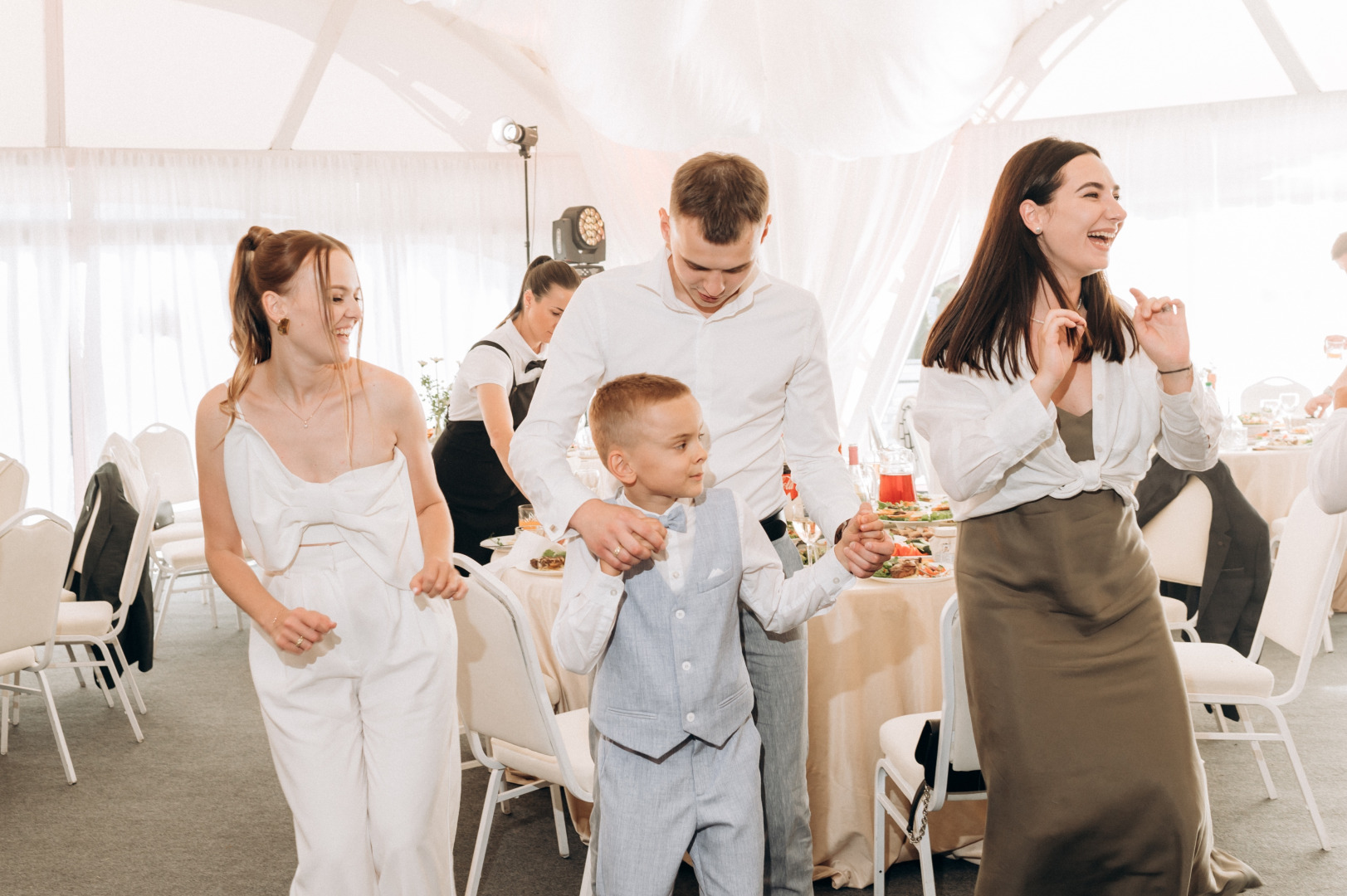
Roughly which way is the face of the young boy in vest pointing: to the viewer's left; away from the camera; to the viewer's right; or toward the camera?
to the viewer's right

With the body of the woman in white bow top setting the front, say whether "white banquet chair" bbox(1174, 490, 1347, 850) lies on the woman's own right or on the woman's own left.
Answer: on the woman's own left

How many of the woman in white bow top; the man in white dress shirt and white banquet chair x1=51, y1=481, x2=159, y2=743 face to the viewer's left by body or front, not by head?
1

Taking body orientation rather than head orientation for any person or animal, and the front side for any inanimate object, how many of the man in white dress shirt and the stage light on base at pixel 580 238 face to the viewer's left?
0

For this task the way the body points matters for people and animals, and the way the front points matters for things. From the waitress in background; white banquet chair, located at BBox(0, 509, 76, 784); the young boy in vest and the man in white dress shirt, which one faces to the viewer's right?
the waitress in background

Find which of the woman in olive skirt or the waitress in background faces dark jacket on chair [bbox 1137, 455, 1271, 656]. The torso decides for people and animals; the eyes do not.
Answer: the waitress in background

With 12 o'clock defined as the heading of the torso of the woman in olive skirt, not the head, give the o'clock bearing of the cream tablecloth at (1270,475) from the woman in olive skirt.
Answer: The cream tablecloth is roughly at 8 o'clock from the woman in olive skirt.

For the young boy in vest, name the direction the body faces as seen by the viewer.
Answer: toward the camera

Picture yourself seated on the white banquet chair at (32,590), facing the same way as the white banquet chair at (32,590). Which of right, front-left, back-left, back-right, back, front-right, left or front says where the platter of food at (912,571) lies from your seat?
back

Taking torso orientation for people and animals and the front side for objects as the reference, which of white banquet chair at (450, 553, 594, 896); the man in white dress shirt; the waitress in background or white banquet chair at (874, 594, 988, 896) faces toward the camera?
the man in white dress shirt
